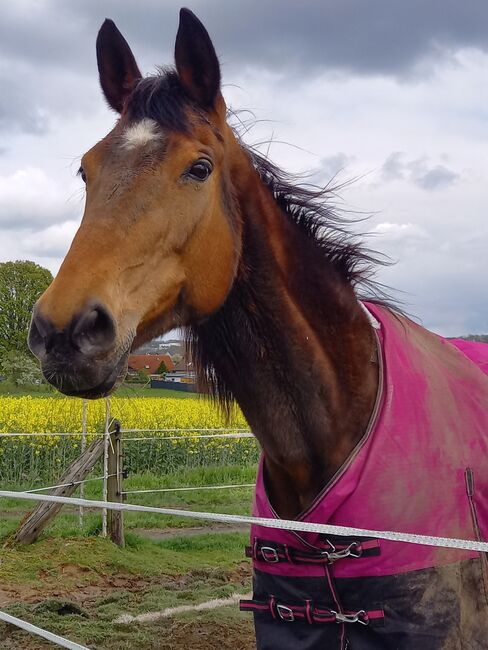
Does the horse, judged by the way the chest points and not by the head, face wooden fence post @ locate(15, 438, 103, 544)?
no

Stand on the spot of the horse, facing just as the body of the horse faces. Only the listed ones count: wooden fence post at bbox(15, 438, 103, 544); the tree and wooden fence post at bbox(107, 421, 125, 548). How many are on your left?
0

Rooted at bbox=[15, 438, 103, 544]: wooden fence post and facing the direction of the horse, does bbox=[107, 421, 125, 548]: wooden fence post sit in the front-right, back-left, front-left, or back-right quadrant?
front-left

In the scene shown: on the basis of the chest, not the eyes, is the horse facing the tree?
no

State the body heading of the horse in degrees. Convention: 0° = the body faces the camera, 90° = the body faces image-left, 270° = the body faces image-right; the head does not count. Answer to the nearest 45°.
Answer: approximately 45°

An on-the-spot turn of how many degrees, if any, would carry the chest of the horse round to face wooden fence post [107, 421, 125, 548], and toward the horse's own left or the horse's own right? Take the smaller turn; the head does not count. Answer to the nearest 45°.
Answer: approximately 135° to the horse's own right
